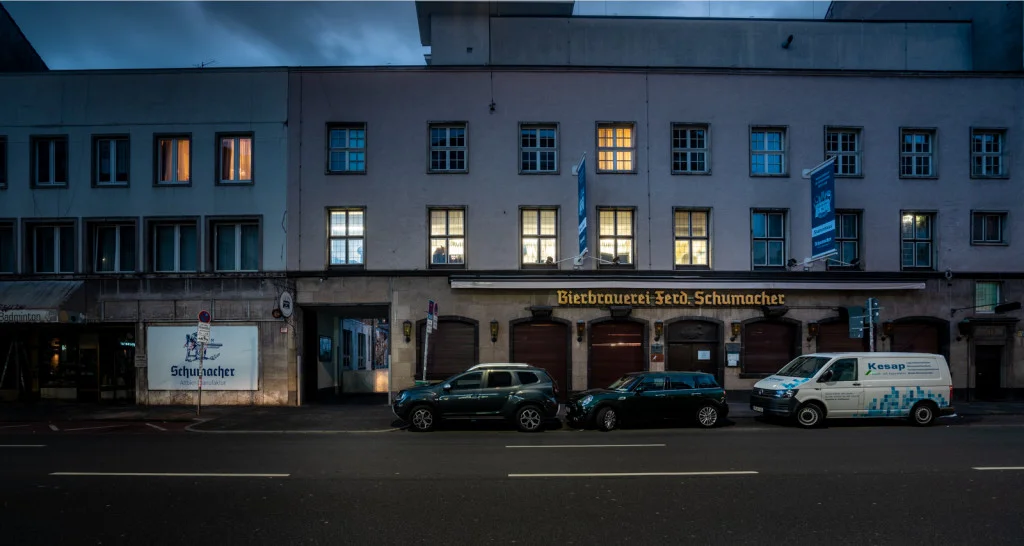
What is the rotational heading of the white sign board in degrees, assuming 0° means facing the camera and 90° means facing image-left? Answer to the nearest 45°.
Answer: approximately 0°

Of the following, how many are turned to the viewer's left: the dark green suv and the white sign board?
1

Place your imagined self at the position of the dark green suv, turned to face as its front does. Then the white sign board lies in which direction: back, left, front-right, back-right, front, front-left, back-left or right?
front-right

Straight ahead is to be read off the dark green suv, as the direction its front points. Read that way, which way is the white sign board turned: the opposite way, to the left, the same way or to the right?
to the left

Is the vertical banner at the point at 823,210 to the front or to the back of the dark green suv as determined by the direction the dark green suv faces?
to the back

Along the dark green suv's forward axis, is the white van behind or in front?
behind

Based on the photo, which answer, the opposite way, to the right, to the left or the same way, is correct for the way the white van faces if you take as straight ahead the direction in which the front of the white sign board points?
to the right

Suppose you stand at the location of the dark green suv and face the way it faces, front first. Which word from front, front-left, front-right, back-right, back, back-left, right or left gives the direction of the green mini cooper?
back

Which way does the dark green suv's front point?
to the viewer's left

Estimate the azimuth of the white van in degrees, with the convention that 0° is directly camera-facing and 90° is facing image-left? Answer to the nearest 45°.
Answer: approximately 45°
